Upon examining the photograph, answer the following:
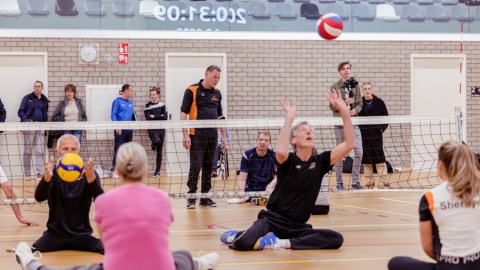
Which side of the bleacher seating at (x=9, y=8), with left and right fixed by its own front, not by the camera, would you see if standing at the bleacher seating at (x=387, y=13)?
left

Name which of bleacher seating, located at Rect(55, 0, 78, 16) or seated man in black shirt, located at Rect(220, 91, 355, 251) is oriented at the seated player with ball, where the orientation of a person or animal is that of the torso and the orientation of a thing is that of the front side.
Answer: the bleacher seating

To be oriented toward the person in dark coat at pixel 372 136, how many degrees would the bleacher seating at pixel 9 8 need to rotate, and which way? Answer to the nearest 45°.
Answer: approximately 45° to its left

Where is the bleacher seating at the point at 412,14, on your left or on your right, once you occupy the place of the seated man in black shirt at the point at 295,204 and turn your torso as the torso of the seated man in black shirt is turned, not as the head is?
on your left

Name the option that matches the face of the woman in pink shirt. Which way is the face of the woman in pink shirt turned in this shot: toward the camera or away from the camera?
away from the camera

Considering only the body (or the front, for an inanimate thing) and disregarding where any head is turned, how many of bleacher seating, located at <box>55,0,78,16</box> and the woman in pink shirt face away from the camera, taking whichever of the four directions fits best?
1

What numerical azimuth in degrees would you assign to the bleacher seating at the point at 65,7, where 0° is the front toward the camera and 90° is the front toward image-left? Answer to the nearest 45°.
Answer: approximately 0°

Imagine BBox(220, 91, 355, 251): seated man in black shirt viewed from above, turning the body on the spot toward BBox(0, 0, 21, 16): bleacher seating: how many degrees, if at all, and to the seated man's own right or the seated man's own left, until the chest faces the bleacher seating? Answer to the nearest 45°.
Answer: approximately 180°

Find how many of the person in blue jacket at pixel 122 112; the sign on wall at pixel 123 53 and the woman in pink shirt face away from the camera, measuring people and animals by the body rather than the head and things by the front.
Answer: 1

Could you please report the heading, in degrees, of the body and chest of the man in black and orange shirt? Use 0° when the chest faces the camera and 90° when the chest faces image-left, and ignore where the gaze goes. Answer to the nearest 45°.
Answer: approximately 315°

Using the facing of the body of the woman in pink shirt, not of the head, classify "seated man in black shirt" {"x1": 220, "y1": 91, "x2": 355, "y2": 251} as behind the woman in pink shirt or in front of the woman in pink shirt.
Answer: in front

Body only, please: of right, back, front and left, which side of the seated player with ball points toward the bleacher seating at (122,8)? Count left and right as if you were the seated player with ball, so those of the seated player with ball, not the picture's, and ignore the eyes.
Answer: back

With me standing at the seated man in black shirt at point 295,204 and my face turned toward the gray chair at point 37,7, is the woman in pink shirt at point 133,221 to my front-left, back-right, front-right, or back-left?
back-left

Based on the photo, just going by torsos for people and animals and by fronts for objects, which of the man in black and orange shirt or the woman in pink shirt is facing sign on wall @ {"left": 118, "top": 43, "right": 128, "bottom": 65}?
the woman in pink shirt
